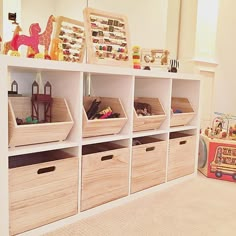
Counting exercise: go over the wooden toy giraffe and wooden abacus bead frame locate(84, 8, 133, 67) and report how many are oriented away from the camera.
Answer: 0

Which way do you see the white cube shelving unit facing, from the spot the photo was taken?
facing the viewer and to the right of the viewer

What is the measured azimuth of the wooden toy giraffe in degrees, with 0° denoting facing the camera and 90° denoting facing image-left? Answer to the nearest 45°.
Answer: approximately 270°

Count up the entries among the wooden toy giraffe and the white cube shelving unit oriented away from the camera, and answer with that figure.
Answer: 0

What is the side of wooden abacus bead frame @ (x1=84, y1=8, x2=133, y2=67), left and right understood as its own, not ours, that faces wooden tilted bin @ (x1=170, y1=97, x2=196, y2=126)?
left
